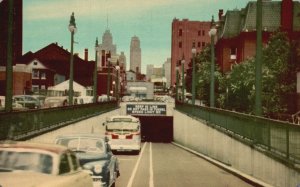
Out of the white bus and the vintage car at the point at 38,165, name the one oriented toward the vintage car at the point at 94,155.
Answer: the white bus

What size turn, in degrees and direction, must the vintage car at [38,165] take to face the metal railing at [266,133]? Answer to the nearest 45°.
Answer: approximately 180°

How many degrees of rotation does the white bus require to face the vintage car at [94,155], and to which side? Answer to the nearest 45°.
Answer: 0° — it already faces it

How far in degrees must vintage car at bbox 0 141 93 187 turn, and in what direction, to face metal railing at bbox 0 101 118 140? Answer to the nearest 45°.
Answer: approximately 135° to its right

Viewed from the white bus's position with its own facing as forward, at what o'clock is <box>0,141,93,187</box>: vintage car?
The vintage car is roughly at 12 o'clock from the white bus.

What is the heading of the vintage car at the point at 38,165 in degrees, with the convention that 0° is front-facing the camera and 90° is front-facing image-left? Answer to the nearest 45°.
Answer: approximately 45°

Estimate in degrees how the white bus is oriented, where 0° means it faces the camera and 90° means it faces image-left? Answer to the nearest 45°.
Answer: approximately 0°
